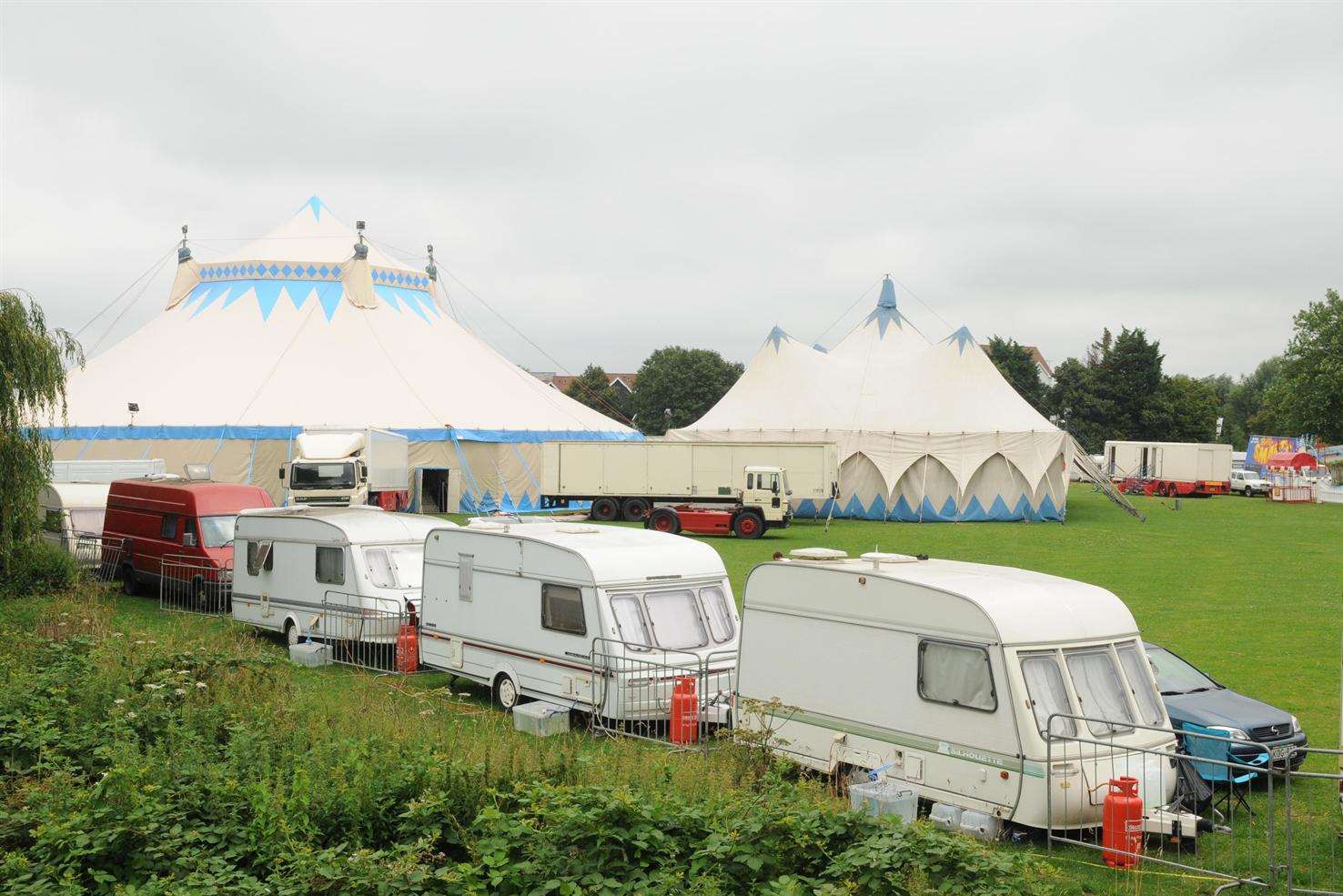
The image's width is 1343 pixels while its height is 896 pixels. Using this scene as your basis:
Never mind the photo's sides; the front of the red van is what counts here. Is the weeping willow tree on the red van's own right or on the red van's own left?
on the red van's own right

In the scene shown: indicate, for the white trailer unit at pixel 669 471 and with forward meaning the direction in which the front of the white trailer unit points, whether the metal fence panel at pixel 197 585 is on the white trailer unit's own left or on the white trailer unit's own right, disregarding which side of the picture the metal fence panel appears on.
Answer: on the white trailer unit's own right

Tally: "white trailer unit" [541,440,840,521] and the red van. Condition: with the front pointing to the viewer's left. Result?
0

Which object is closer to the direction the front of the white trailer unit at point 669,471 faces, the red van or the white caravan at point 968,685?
the white caravan

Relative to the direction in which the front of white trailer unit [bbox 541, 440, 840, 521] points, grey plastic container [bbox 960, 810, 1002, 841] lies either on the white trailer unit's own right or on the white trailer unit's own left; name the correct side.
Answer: on the white trailer unit's own right

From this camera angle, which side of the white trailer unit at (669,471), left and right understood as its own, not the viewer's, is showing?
right

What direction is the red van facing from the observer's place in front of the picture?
facing the viewer and to the right of the viewer

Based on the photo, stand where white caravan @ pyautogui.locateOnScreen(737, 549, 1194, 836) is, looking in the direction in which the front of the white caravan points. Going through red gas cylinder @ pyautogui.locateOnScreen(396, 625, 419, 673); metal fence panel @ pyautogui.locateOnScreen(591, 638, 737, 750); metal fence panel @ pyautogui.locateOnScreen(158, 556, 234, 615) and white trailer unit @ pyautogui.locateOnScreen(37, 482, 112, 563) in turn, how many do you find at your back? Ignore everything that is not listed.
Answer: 4

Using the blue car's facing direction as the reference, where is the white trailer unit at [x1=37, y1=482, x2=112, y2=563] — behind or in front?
behind

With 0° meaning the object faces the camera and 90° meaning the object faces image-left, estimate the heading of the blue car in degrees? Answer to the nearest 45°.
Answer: approximately 315°

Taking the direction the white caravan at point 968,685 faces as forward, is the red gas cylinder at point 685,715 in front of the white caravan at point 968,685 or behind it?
behind
